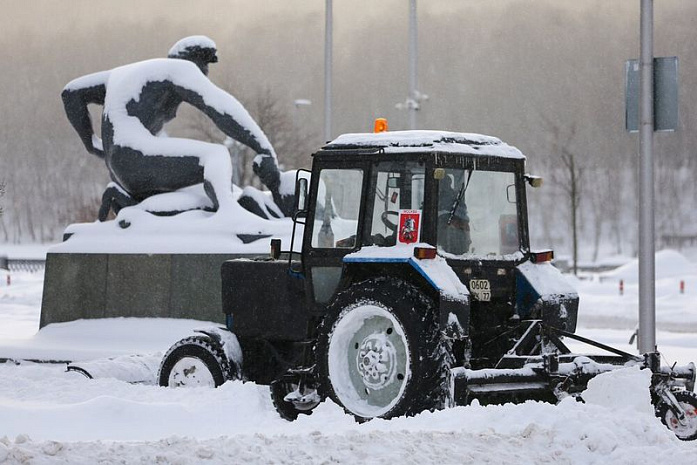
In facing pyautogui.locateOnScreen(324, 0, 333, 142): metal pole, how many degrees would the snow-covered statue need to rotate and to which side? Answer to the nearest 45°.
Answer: approximately 45° to its left

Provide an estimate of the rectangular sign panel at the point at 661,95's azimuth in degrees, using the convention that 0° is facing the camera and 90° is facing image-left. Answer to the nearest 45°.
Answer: approximately 180°

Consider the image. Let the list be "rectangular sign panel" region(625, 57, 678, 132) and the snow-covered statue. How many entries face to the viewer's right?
1

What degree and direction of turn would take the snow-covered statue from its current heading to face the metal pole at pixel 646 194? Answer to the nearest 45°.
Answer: approximately 45° to its right

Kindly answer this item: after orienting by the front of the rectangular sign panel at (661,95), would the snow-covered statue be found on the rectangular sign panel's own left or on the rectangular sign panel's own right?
on the rectangular sign panel's own left

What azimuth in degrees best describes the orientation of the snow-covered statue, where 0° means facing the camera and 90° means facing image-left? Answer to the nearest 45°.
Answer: approximately 270°
